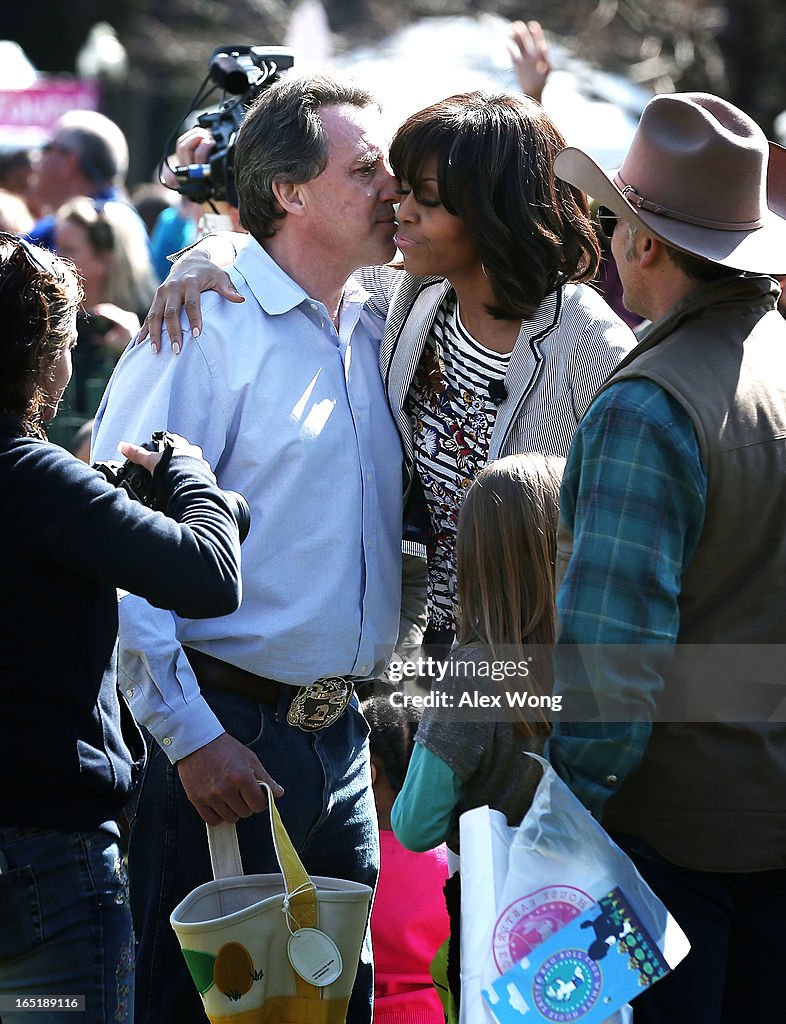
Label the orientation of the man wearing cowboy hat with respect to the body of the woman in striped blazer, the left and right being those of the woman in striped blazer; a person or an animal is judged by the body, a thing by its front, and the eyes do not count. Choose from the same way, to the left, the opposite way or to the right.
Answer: to the right

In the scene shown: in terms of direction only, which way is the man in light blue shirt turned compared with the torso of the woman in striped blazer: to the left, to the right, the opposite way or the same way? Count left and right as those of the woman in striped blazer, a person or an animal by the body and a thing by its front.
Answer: to the left

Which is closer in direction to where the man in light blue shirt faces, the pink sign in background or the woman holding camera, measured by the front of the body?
the woman holding camera

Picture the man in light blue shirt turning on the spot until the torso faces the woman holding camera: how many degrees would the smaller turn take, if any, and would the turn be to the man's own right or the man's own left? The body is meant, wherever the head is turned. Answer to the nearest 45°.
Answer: approximately 90° to the man's own right

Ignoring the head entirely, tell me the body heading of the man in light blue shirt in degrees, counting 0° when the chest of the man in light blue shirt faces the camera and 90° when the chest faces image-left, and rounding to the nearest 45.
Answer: approximately 315°

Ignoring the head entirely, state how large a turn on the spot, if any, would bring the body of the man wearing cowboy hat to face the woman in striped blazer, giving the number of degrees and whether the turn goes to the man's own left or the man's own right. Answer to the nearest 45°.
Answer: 0° — they already face them

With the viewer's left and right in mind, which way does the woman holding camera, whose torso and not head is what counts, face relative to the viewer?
facing away from the viewer and to the right of the viewer

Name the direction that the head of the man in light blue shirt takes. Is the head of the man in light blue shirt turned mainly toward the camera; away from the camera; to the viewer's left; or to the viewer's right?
to the viewer's right

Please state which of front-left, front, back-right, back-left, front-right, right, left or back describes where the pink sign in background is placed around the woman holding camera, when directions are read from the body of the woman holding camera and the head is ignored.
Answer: front-left

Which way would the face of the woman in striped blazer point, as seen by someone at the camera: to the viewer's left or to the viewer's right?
to the viewer's left

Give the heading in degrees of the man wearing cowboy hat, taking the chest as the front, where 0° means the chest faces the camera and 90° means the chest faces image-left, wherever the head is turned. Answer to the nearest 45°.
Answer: approximately 135°
